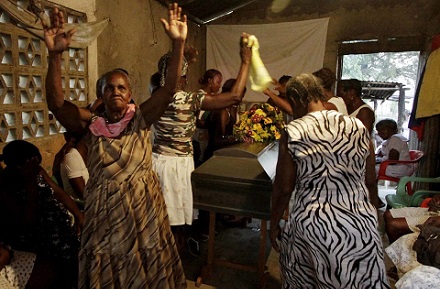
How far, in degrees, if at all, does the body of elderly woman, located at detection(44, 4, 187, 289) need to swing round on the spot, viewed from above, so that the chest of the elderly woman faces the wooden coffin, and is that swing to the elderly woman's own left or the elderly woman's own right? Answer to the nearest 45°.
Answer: approximately 135° to the elderly woman's own left

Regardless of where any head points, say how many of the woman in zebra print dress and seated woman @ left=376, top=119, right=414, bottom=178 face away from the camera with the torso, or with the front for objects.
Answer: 1

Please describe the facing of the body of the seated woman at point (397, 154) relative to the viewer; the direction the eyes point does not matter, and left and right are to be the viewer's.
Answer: facing to the left of the viewer

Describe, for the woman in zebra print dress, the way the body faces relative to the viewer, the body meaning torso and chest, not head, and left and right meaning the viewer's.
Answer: facing away from the viewer

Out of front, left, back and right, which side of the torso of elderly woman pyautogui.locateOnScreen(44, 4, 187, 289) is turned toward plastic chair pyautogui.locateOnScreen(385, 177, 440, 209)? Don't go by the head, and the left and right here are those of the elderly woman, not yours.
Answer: left

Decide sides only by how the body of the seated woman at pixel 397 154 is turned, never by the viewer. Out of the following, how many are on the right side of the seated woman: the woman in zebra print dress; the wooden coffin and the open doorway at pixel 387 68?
1

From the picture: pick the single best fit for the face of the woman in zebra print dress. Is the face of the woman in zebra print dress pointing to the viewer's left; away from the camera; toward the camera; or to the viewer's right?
away from the camera

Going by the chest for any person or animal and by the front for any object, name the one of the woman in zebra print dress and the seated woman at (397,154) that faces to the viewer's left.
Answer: the seated woman

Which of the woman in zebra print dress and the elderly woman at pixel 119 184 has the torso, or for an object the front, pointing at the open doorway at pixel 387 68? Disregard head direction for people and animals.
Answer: the woman in zebra print dress

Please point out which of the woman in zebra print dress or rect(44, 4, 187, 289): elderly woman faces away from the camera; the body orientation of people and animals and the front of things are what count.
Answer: the woman in zebra print dress
